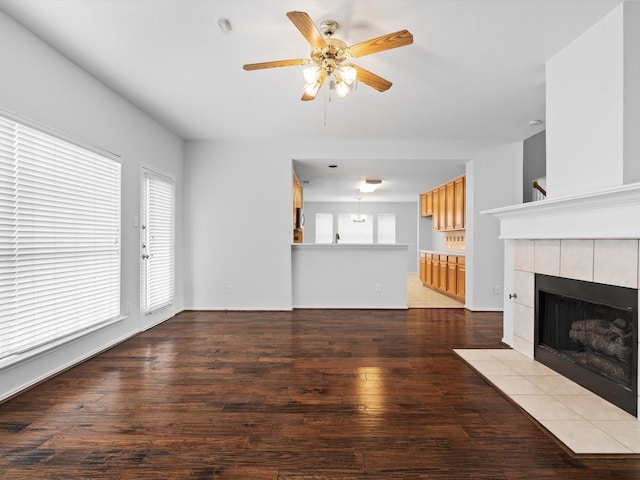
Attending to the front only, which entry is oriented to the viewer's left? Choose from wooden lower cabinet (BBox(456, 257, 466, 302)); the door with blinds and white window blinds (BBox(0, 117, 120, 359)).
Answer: the wooden lower cabinet

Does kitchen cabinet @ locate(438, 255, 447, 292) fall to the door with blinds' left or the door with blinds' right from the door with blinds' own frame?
on its left

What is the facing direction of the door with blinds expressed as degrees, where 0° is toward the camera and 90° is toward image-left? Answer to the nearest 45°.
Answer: approximately 315°

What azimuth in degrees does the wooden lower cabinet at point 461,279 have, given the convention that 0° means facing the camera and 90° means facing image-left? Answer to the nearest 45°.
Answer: approximately 90°

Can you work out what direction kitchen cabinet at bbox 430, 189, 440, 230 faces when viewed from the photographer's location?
facing to the left of the viewer

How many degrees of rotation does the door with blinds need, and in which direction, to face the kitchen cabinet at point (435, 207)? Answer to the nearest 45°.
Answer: approximately 45° to its left

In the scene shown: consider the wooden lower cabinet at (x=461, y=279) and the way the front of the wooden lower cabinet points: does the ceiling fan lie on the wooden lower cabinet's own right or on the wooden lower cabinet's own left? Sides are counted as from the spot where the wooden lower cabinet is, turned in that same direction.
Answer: on the wooden lower cabinet's own left

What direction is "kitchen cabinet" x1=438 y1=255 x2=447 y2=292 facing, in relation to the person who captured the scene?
facing to the left of the viewer

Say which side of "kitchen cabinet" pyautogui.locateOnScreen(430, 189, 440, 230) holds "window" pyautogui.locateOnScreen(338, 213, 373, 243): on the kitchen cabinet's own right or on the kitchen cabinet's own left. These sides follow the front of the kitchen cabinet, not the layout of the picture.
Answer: on the kitchen cabinet's own right

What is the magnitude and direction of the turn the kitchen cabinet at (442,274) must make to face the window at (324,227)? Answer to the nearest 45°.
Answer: approximately 45° to its right

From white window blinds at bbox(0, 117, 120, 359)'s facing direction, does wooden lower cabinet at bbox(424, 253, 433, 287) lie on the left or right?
on its left

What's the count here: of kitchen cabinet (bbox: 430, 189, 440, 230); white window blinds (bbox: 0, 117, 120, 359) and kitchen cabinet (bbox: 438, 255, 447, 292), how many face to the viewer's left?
2

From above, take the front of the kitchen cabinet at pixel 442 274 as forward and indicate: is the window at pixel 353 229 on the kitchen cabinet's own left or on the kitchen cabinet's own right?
on the kitchen cabinet's own right

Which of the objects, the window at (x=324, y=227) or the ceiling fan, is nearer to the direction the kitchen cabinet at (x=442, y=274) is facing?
the window

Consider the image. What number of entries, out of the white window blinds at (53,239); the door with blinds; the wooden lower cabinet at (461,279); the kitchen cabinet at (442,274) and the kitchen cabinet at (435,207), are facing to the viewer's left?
3
